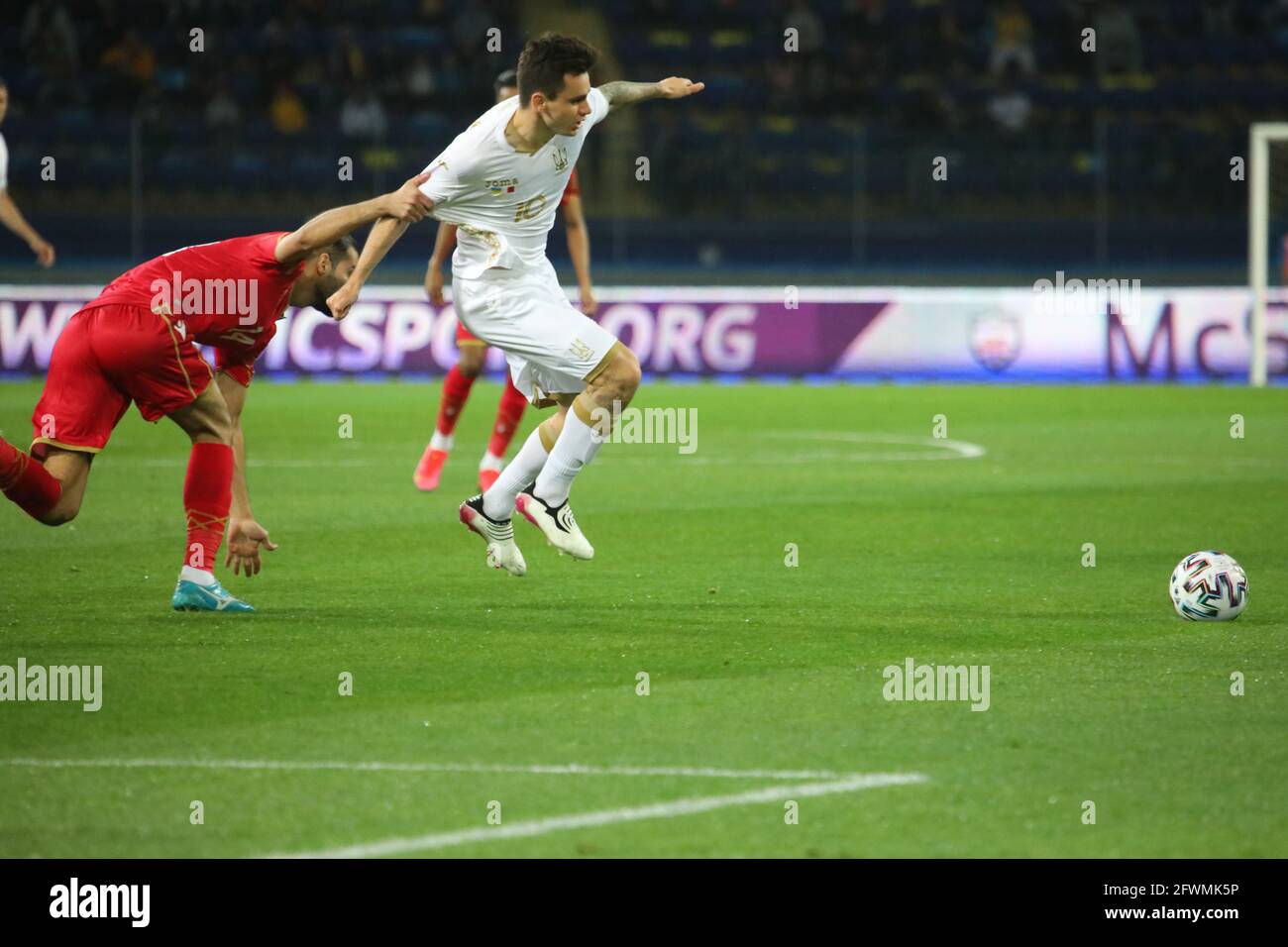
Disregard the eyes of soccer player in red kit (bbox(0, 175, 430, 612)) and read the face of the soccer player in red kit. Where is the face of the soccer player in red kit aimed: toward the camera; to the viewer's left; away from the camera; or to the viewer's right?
to the viewer's right

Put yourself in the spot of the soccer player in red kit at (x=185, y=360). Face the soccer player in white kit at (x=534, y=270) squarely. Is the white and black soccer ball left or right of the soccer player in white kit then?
right

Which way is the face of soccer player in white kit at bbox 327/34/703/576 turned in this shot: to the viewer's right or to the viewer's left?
to the viewer's right

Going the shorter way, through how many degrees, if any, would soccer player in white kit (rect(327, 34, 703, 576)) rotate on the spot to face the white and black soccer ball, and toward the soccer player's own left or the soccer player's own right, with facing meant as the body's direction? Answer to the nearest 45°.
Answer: approximately 45° to the soccer player's own left

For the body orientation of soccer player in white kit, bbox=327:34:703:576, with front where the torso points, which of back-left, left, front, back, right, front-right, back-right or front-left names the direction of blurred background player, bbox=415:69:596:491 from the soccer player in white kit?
back-left

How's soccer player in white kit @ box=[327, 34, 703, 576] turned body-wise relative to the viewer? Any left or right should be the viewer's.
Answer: facing the viewer and to the right of the viewer

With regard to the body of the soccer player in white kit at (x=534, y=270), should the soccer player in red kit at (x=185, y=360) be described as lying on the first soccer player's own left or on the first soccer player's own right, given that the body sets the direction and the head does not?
on the first soccer player's own right

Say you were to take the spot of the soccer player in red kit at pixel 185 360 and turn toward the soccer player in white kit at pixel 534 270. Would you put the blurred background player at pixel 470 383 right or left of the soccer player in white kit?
left

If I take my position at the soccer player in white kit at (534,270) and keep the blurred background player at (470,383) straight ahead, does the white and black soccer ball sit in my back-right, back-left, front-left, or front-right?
back-right

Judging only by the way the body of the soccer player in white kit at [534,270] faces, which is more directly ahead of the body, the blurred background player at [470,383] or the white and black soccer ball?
the white and black soccer ball
